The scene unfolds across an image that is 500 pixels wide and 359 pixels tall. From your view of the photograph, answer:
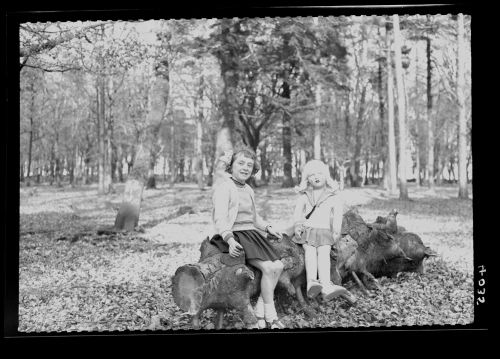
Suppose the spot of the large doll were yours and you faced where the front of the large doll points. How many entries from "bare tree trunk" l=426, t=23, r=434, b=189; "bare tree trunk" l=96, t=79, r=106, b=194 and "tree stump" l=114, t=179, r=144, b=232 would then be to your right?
2

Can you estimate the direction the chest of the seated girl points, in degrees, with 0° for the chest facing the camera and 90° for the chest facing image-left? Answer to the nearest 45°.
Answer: approximately 315°

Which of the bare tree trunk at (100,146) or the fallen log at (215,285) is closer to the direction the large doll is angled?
the fallen log

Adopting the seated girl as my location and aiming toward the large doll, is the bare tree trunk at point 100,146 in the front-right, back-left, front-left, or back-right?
back-left

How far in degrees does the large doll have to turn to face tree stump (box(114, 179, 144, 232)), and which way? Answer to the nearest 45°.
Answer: approximately 90° to its right

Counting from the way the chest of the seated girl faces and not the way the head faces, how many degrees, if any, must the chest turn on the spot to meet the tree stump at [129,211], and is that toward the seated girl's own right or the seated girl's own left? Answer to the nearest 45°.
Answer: approximately 180°

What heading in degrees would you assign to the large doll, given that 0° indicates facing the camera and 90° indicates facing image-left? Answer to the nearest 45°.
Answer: approximately 0°
